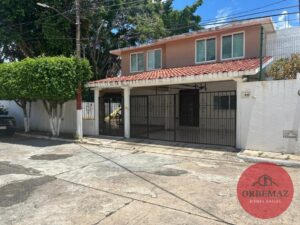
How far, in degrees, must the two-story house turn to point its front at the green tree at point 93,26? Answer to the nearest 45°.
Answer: approximately 90° to its right

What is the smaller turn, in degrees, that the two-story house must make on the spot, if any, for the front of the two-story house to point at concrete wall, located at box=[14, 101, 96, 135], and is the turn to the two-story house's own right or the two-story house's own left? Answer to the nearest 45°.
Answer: approximately 45° to the two-story house's own right

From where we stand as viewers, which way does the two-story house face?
facing the viewer and to the left of the viewer

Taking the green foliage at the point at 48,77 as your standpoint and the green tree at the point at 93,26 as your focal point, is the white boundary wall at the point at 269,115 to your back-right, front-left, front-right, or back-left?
back-right

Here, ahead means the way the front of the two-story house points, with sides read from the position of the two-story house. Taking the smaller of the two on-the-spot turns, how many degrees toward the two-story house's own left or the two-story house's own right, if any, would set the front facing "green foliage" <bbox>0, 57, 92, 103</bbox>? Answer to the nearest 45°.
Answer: approximately 45° to the two-story house's own right

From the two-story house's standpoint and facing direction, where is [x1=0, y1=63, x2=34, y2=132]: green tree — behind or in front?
in front

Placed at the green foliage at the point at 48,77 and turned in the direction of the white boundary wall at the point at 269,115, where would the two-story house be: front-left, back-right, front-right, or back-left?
front-left

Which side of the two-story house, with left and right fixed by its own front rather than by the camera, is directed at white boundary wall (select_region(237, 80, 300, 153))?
left
